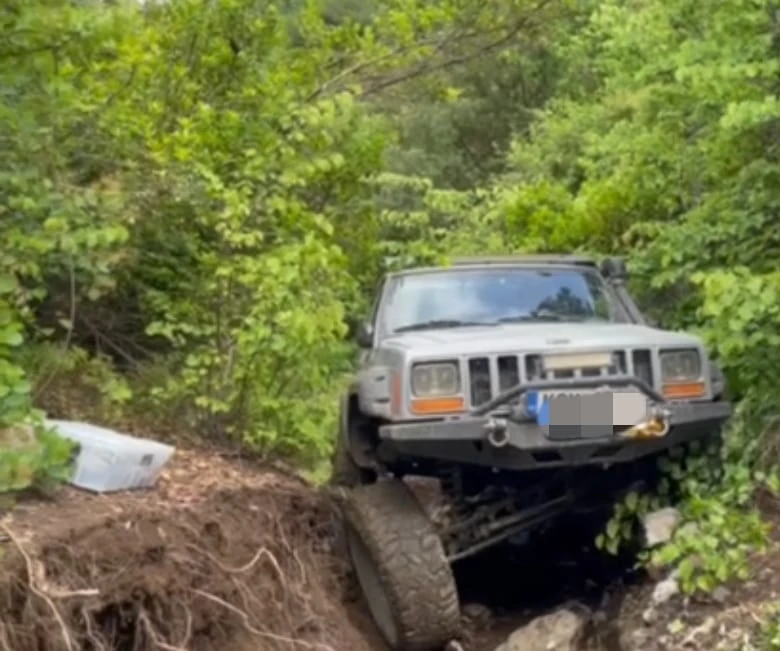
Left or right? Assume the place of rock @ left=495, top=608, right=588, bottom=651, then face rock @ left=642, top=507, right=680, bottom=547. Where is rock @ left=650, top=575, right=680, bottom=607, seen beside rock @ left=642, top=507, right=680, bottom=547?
right

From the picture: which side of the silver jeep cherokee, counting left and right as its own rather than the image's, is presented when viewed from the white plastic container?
right

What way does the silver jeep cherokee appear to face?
toward the camera
